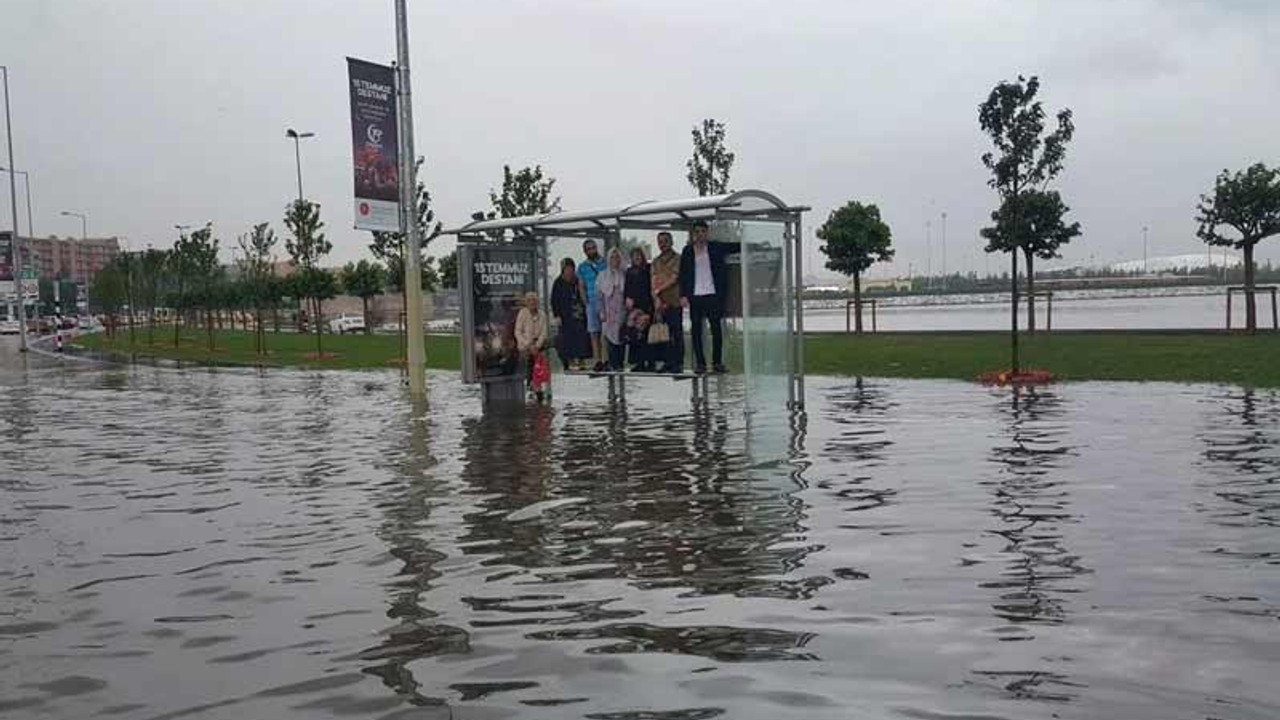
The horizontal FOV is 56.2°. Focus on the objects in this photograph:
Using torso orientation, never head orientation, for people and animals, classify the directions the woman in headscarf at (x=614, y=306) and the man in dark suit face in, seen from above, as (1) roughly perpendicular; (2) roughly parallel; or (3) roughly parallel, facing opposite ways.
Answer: roughly parallel

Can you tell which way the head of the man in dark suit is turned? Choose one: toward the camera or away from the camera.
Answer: toward the camera

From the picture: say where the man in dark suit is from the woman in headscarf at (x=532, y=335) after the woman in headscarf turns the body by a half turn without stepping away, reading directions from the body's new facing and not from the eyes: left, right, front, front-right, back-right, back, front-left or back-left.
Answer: back-right

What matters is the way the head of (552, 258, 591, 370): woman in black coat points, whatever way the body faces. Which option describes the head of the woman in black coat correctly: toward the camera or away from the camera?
toward the camera

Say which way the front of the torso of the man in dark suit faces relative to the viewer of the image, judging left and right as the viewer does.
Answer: facing the viewer

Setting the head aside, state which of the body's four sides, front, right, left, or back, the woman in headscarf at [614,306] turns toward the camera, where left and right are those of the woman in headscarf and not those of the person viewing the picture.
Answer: front

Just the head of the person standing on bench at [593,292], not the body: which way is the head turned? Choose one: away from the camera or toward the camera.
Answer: toward the camera

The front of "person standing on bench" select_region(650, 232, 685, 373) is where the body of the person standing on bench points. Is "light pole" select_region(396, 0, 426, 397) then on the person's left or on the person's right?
on the person's right

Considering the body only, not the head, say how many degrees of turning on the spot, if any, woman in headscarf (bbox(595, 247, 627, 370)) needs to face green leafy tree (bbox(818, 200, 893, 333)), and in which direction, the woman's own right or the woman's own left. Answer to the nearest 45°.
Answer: approximately 180°

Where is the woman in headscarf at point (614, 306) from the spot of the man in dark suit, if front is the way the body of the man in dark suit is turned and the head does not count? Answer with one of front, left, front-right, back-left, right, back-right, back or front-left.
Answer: back-right

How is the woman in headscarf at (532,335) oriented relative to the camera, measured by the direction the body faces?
toward the camera

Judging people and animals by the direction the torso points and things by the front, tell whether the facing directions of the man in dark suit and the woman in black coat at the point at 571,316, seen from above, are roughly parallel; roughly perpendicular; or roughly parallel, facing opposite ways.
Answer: roughly parallel
